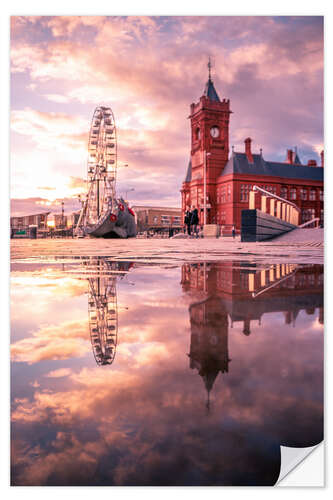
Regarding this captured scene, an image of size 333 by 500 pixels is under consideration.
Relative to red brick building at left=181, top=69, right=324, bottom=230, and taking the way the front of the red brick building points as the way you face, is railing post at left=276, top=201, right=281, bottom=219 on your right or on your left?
on your left

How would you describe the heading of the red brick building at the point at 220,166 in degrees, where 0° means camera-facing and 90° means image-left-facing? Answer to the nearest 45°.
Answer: approximately 45°

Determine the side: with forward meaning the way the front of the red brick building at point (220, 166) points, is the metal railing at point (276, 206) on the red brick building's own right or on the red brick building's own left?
on the red brick building's own left

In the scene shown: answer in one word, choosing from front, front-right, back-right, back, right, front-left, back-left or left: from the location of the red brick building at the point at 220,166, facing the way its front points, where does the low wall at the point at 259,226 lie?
front-left
